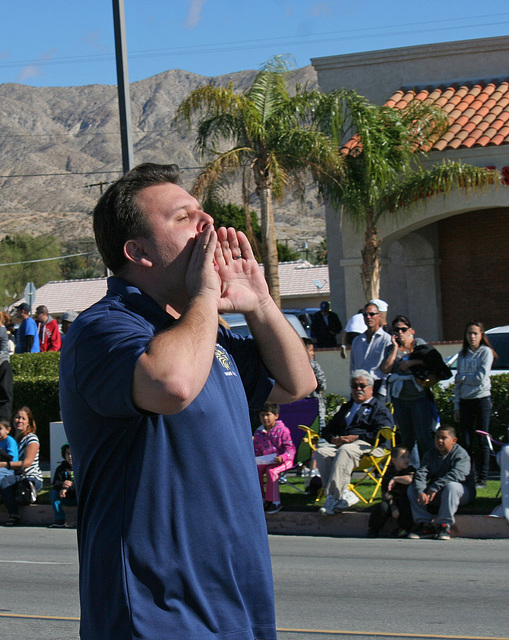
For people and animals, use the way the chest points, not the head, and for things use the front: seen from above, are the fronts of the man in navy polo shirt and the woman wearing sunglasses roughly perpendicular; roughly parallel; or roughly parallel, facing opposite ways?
roughly perpendicular

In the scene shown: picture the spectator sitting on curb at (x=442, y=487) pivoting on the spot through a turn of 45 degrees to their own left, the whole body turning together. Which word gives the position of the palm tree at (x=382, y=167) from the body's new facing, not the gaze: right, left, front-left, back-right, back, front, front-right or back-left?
back

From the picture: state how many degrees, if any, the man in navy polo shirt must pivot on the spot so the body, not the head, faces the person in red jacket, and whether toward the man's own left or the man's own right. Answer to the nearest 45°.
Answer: approximately 135° to the man's own left

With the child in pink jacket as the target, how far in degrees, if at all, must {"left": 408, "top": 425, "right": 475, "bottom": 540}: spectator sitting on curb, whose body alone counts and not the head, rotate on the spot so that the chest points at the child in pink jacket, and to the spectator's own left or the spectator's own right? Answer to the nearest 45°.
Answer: approximately 90° to the spectator's own right

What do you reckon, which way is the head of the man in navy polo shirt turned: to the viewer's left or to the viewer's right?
to the viewer's right

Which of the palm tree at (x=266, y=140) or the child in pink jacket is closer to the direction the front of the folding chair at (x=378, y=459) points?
the child in pink jacket

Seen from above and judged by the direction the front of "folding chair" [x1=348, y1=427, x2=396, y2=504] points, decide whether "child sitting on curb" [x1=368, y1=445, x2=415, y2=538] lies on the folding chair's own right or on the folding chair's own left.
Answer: on the folding chair's own left

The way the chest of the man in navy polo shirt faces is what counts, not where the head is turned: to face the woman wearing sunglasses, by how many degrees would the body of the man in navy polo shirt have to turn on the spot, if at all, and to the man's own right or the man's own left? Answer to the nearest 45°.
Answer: approximately 135° to the man's own left

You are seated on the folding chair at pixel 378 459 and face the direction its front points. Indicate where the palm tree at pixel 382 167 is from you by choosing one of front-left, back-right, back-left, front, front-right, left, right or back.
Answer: back-right
